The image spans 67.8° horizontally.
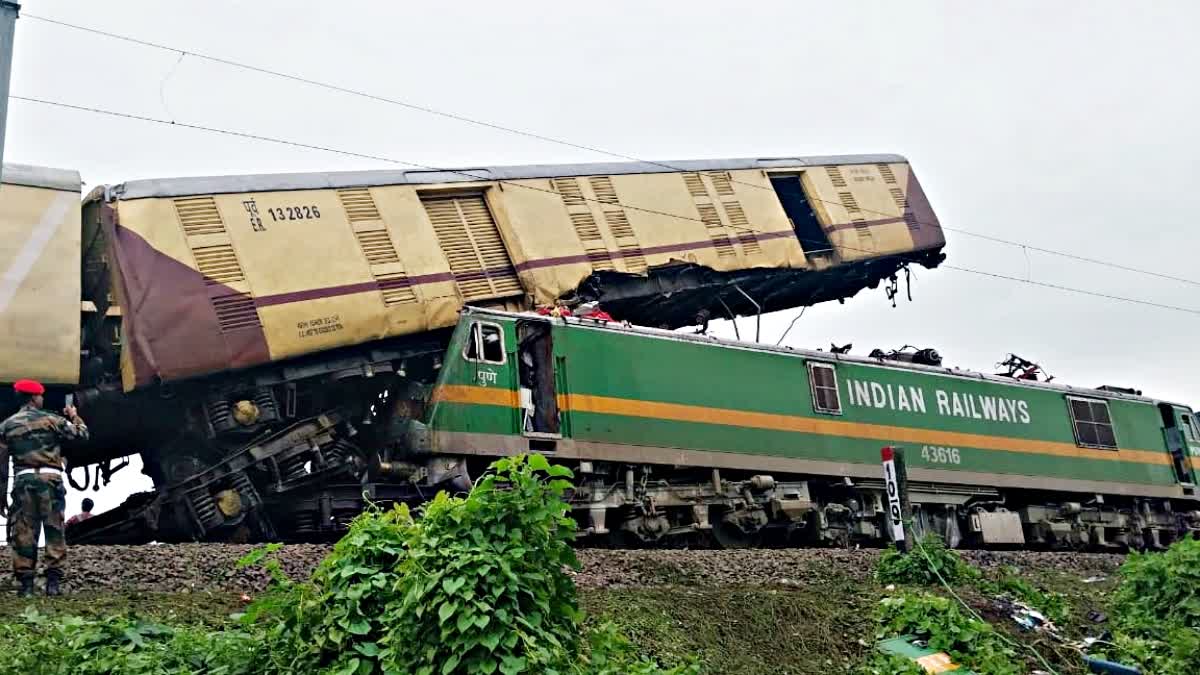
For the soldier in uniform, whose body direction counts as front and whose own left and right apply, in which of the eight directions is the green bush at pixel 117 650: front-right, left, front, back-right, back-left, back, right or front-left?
back

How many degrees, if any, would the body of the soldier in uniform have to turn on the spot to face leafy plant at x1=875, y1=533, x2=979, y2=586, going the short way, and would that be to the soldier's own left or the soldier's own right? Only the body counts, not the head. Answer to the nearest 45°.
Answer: approximately 90° to the soldier's own right

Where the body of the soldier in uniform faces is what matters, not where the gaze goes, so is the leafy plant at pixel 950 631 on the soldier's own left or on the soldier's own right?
on the soldier's own right

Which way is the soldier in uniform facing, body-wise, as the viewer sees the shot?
away from the camera
